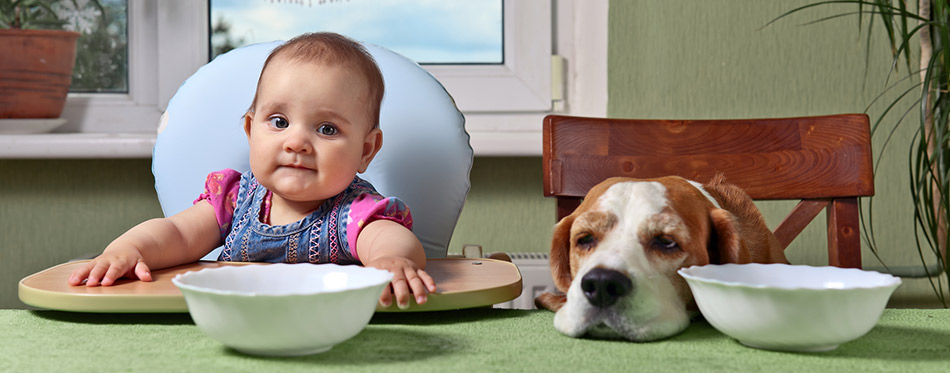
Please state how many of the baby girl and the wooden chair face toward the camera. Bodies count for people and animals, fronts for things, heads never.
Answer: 2

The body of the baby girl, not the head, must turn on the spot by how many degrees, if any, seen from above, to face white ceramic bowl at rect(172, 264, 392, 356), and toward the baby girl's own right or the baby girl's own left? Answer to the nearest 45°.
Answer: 0° — they already face it

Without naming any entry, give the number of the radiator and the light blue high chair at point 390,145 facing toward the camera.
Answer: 2

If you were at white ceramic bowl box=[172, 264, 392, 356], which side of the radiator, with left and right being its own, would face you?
front

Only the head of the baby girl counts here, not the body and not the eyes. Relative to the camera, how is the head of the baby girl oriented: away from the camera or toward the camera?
toward the camera

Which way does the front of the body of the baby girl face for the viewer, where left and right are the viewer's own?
facing the viewer

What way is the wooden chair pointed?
toward the camera
